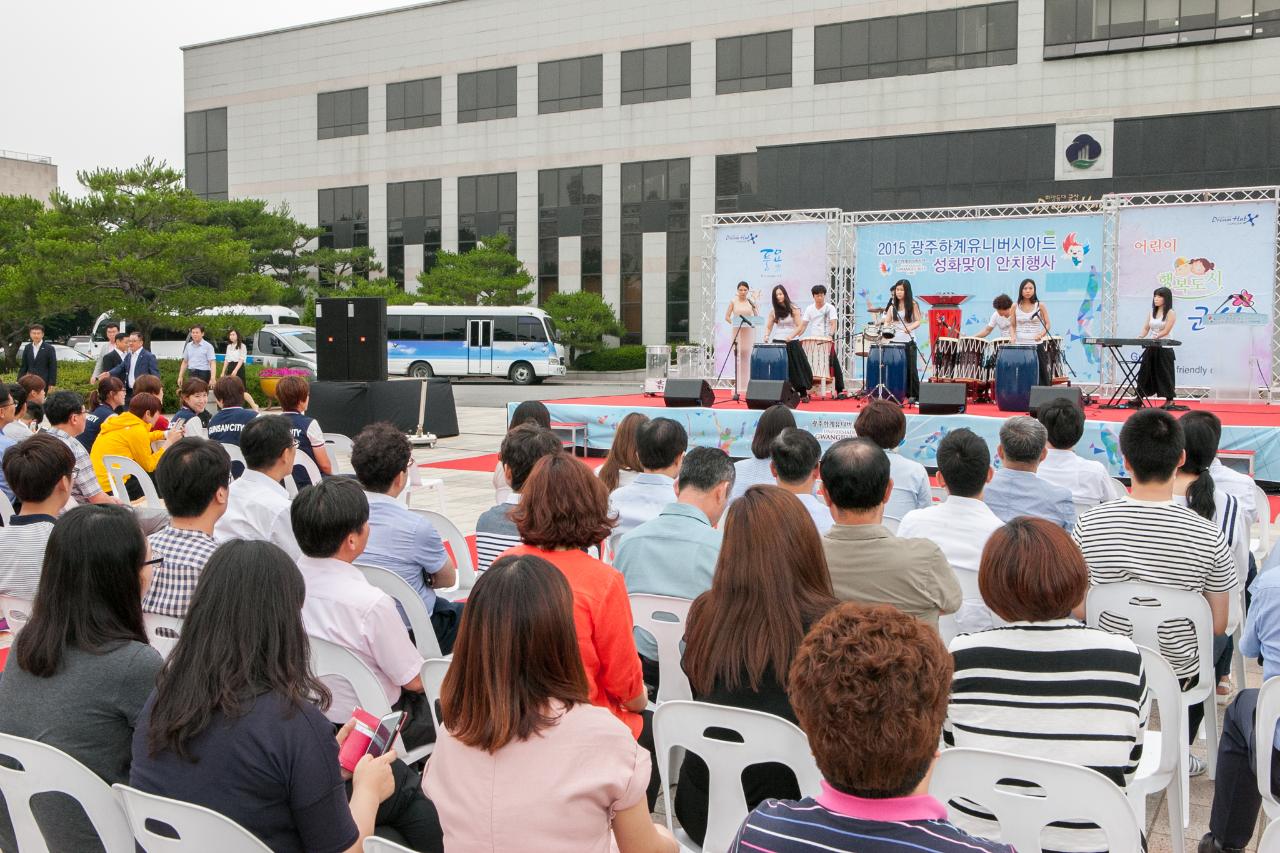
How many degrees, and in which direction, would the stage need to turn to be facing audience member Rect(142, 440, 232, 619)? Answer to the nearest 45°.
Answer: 0° — it already faces them

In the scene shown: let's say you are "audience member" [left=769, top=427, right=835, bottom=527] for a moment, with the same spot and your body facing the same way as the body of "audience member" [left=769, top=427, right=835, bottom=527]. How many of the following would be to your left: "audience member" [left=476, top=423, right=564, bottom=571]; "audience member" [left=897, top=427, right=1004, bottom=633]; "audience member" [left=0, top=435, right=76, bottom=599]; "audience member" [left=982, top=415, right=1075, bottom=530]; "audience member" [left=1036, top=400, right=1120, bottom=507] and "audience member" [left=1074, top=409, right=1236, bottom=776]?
2

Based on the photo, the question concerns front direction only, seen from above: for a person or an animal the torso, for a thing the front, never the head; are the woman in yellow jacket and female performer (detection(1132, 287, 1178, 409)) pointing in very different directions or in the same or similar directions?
very different directions

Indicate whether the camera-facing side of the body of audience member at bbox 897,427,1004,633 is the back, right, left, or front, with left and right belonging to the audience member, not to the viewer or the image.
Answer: back

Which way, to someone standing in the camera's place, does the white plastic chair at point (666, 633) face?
facing away from the viewer

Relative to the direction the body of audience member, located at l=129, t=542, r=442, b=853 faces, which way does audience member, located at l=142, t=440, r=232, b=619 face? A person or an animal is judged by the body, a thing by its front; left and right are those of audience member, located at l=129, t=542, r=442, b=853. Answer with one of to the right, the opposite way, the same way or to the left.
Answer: the same way

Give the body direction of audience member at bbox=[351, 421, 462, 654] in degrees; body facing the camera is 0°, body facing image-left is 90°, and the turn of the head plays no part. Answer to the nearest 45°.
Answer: approximately 225°

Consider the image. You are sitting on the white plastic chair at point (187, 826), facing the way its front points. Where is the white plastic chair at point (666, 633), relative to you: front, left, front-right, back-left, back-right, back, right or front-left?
front

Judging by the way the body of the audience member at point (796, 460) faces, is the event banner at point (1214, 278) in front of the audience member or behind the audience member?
in front

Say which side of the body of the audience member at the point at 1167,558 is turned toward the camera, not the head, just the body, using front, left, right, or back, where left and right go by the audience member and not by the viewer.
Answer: back

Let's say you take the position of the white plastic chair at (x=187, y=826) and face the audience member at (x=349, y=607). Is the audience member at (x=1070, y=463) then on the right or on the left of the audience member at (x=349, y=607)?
right

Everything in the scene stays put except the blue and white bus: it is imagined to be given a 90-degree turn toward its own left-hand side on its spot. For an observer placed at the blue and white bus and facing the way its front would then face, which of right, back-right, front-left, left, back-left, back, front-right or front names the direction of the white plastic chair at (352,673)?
back

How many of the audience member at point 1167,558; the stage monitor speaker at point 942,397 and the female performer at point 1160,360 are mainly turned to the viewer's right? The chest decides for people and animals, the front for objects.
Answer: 0

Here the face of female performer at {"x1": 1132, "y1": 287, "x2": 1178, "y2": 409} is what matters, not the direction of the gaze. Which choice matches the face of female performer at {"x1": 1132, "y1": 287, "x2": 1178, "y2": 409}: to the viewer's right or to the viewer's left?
to the viewer's left

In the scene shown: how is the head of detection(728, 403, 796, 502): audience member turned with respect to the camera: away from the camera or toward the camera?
away from the camera

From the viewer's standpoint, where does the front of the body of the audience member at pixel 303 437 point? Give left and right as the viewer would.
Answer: facing away from the viewer and to the right of the viewer

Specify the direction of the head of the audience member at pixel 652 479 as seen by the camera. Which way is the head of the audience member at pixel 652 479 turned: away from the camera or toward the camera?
away from the camera

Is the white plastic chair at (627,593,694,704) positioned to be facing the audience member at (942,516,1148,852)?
no

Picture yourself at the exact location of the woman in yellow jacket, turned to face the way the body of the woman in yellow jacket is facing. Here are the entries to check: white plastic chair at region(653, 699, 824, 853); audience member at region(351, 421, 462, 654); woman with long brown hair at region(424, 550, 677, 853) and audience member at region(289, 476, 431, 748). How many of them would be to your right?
4

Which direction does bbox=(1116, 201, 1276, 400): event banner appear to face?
toward the camera
